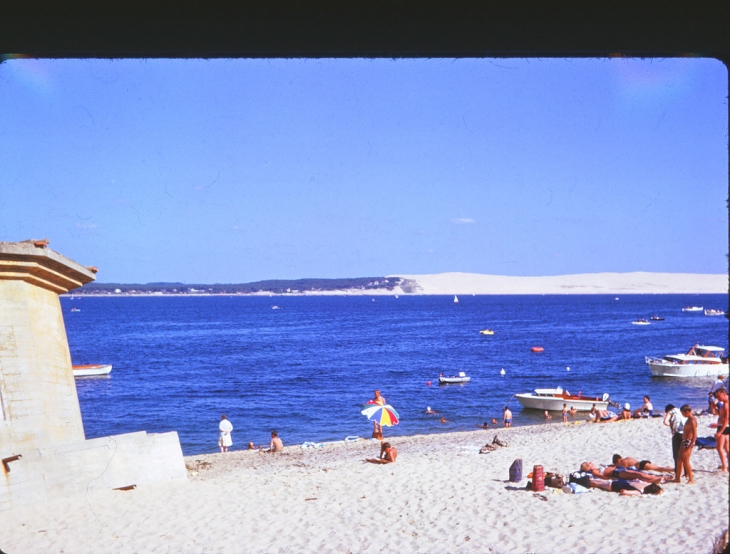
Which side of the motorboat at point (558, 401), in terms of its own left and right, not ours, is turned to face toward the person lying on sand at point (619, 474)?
left

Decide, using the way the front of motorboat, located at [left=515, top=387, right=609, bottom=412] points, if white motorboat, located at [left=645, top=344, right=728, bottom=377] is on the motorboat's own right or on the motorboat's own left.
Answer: on the motorboat's own right

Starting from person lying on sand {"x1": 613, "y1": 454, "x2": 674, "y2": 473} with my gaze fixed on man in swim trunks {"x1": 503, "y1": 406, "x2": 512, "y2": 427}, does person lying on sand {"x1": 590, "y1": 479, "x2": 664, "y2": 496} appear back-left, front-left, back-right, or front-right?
back-left

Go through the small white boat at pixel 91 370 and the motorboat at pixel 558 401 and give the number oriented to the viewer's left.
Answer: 1

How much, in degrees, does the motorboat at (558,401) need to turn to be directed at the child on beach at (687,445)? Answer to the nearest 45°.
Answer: approximately 90° to its left

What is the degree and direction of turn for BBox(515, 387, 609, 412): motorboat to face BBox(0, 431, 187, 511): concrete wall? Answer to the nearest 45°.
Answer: approximately 90° to its left

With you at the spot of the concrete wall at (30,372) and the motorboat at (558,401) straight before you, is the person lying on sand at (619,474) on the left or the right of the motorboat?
right

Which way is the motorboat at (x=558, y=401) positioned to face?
to the viewer's left

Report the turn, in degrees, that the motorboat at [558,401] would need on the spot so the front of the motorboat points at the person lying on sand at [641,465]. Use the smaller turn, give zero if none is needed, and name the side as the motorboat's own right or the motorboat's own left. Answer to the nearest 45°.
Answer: approximately 90° to the motorboat's own left
